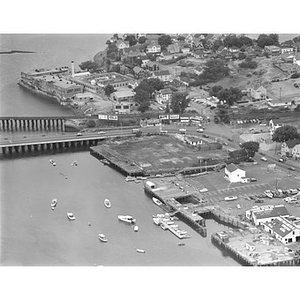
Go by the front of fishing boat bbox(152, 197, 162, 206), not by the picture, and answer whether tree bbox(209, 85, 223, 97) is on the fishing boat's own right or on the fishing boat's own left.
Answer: on the fishing boat's own right

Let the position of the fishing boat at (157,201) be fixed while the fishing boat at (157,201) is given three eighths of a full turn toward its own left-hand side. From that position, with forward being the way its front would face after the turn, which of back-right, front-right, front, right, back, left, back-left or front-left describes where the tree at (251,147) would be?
back-left

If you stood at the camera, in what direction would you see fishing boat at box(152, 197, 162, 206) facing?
facing away from the viewer and to the left of the viewer

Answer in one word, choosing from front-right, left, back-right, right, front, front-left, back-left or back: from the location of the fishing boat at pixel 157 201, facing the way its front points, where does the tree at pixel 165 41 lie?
front-right

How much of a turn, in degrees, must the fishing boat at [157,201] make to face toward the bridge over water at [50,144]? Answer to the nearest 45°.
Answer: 0° — it already faces it

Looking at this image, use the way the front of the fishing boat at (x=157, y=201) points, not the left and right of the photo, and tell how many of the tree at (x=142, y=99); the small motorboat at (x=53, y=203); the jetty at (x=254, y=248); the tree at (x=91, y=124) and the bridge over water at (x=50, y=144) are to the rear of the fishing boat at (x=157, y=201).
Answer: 1

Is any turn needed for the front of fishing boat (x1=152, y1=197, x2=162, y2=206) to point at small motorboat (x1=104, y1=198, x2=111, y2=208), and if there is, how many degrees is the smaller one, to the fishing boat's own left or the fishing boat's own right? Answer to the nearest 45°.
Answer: approximately 45° to the fishing boat's own left

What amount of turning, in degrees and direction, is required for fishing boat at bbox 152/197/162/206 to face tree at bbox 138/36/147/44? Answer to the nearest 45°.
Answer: approximately 45° to its right

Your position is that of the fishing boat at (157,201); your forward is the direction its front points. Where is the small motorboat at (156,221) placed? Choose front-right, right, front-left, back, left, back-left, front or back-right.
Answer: back-left

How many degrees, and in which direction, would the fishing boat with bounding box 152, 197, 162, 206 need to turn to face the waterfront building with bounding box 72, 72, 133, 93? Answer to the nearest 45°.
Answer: approximately 45° to its right

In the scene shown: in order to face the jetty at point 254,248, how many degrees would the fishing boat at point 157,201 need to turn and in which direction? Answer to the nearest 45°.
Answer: approximately 180°

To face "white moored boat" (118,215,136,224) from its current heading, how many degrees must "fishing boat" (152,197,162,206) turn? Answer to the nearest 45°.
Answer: approximately 90° to its left

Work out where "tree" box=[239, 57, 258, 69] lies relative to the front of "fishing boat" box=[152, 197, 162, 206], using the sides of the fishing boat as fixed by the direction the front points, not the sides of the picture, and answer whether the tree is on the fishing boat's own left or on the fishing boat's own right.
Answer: on the fishing boat's own right

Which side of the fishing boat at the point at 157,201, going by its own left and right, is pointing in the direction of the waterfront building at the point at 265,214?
back

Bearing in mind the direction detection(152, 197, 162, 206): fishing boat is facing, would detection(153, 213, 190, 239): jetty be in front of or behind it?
behind
